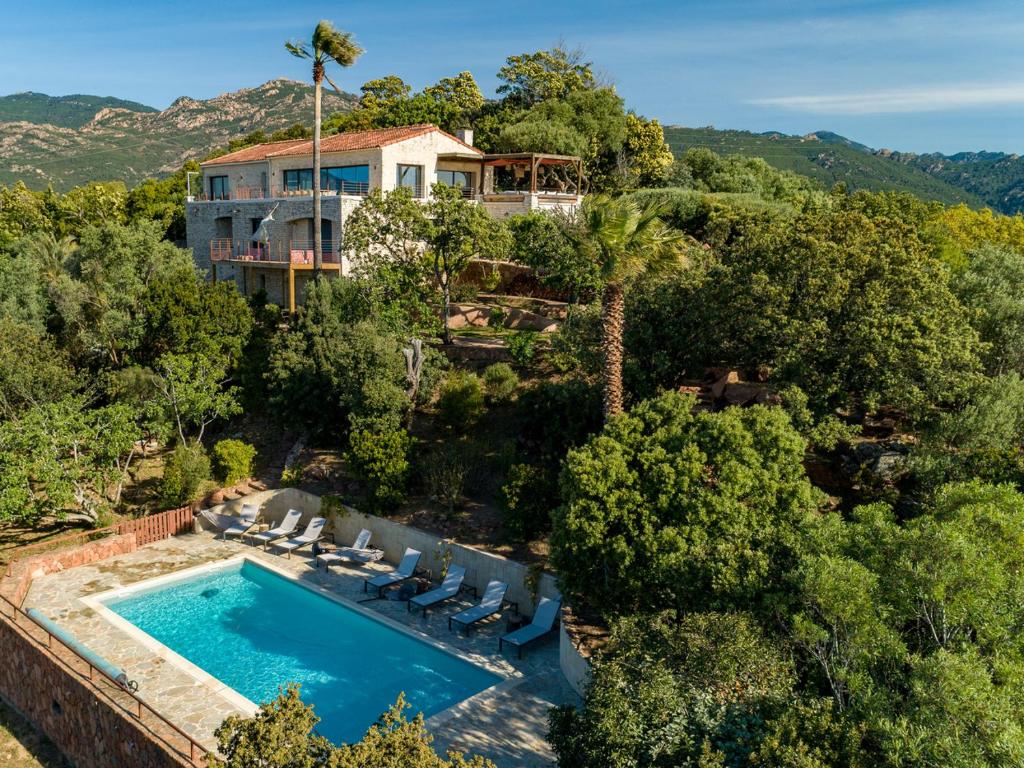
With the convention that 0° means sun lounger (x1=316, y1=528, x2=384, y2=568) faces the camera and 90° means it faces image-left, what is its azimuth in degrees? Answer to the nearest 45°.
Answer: approximately 45°

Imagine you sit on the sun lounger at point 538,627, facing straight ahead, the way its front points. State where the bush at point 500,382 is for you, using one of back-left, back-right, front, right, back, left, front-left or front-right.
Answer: back-right

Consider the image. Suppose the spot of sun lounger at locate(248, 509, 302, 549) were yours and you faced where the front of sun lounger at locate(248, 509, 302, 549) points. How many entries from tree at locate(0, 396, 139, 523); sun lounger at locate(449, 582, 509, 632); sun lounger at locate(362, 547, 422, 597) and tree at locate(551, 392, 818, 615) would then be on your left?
3

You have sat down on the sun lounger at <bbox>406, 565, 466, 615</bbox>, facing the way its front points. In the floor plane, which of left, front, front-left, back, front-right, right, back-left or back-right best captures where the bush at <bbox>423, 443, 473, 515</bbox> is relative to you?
back-right
